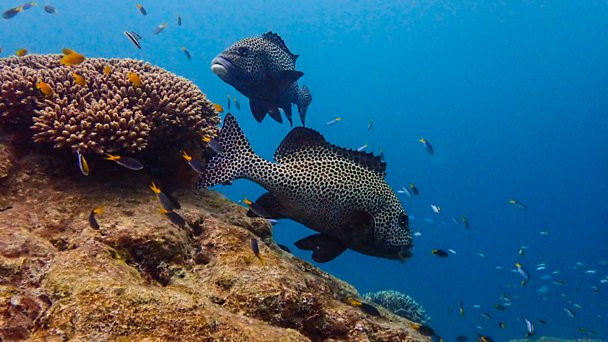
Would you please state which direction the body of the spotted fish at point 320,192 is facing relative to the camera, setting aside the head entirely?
to the viewer's right

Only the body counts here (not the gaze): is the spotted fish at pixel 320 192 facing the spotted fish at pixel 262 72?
no

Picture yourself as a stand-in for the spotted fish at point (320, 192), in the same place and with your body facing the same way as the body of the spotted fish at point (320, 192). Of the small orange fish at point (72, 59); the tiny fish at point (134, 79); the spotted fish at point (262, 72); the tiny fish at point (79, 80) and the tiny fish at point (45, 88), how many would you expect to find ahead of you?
0

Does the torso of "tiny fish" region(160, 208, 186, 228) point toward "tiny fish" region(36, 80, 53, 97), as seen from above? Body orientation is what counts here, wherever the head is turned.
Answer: no

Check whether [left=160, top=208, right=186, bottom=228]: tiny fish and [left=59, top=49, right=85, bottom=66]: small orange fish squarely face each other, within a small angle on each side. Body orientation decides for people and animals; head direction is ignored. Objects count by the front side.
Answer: no

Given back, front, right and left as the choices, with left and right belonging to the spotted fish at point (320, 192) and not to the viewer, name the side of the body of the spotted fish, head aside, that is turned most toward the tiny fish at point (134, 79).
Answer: back

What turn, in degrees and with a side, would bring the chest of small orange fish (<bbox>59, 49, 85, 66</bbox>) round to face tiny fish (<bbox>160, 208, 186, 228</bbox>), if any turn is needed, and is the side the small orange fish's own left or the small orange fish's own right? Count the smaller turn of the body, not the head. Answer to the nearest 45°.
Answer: approximately 45° to the small orange fish's own right
